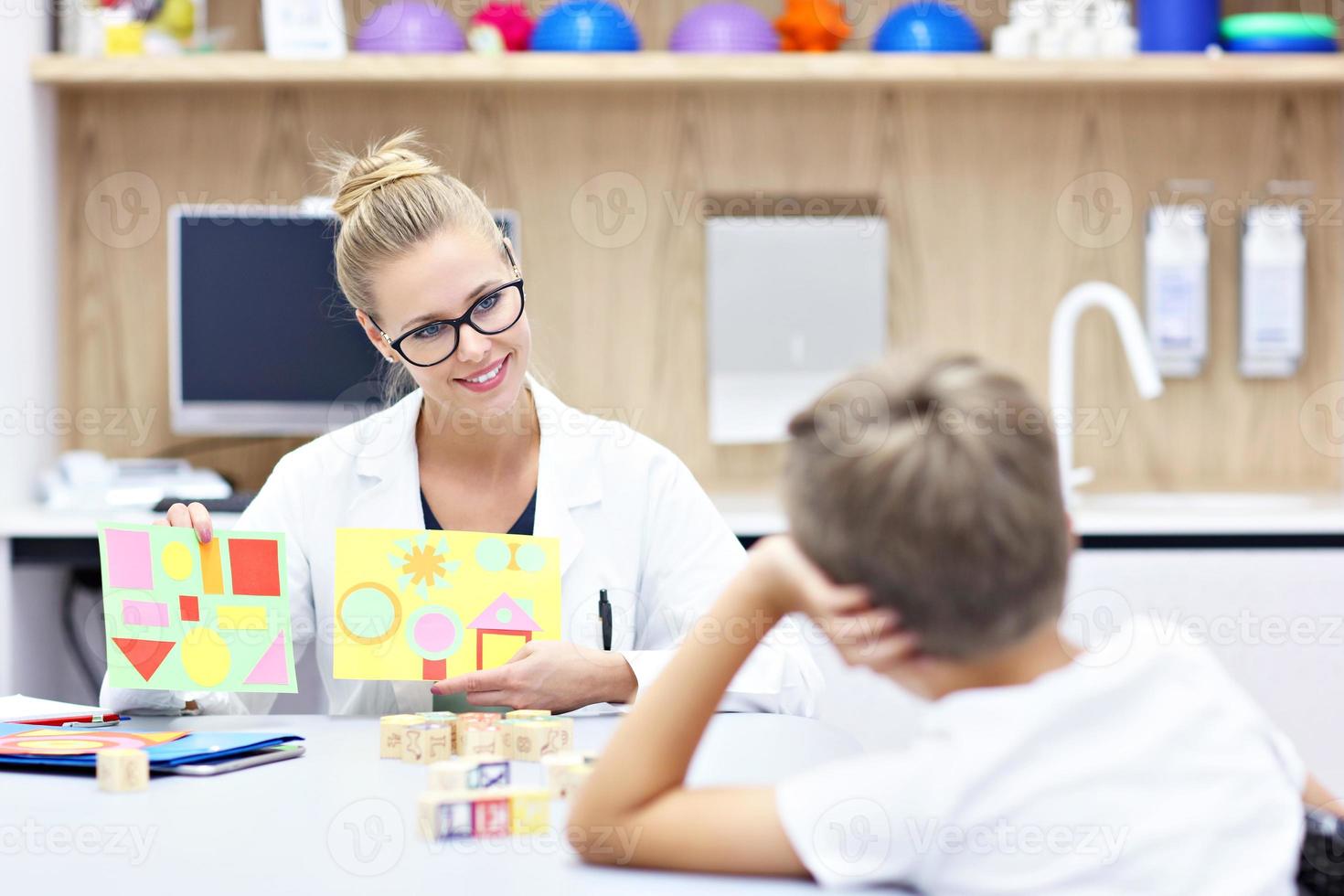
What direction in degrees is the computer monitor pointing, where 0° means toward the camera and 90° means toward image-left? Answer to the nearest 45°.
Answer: approximately 0°

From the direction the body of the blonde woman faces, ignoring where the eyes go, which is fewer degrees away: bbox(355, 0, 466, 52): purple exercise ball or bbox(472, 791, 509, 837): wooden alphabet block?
the wooden alphabet block

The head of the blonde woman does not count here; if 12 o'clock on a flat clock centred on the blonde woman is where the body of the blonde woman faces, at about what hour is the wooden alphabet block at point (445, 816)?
The wooden alphabet block is roughly at 12 o'clock from the blonde woman.

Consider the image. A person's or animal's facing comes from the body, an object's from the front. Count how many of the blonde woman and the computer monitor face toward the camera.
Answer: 2

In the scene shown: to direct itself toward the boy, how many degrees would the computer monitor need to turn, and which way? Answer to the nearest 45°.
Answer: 0° — it already faces them

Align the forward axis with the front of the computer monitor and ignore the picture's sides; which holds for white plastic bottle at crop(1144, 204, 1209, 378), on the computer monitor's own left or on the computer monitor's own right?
on the computer monitor's own left

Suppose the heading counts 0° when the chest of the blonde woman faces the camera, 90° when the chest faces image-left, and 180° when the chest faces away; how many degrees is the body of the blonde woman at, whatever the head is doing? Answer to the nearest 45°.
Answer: approximately 0°

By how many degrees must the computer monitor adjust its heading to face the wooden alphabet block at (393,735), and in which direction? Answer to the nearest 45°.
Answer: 0° — it already faces it

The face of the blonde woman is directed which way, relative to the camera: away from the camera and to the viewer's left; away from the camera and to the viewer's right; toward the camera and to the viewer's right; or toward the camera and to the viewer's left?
toward the camera and to the viewer's right

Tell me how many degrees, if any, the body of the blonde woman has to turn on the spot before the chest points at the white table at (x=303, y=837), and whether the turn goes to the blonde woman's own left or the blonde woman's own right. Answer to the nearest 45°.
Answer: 0° — they already face it
